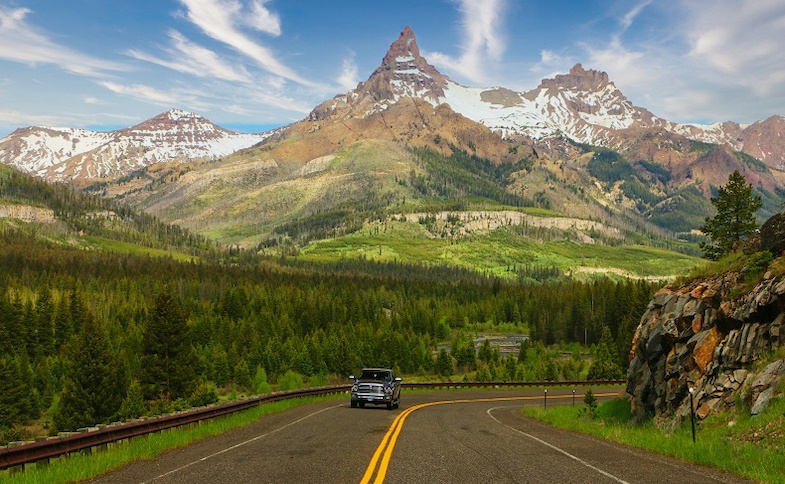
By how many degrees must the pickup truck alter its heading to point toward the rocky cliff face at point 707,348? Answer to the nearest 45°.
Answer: approximately 45° to its left

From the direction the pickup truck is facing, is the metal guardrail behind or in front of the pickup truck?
in front

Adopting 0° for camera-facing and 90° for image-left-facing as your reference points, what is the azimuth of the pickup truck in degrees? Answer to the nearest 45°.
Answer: approximately 0°
